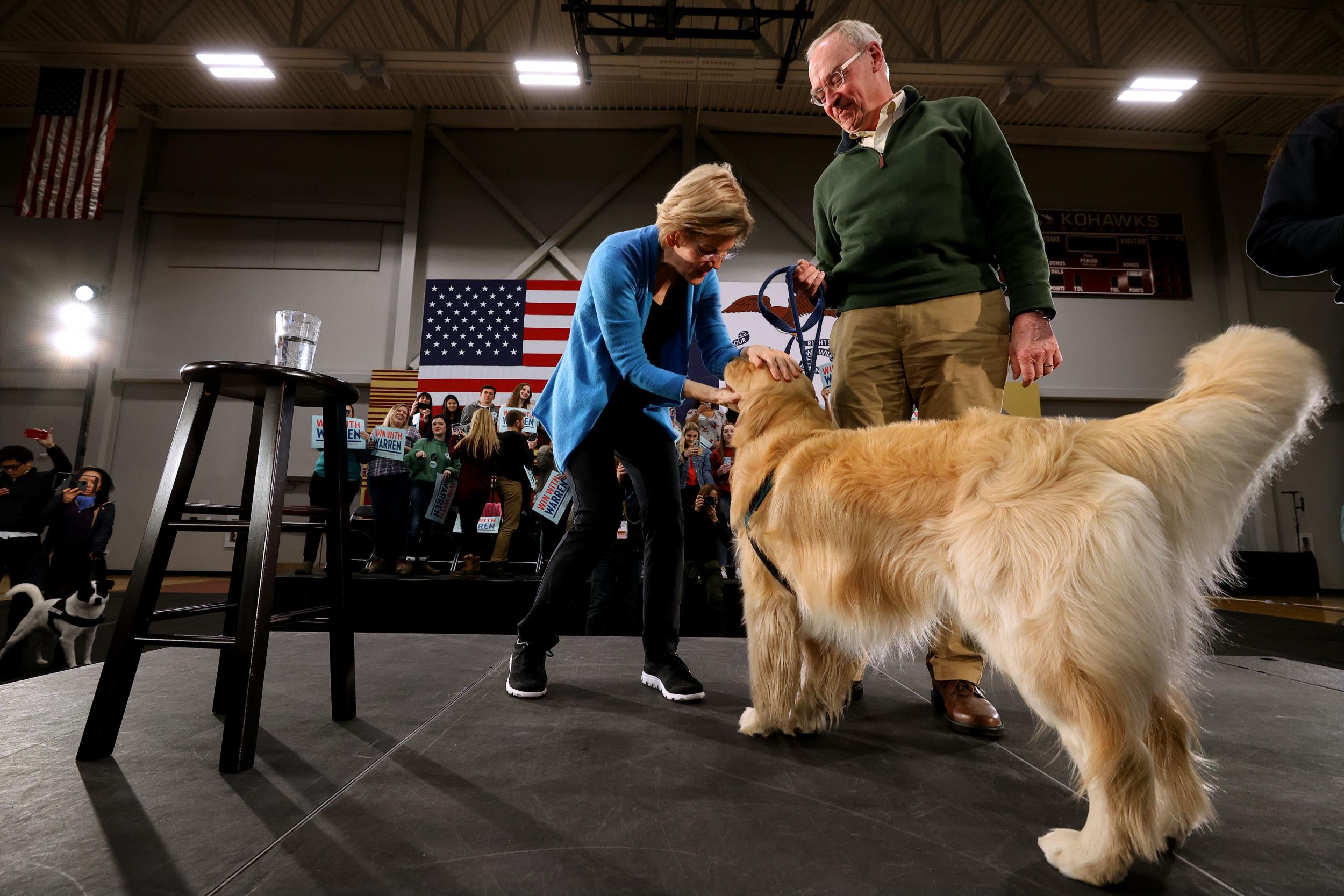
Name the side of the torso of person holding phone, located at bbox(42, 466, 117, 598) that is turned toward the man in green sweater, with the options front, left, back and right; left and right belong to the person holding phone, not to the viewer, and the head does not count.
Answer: front

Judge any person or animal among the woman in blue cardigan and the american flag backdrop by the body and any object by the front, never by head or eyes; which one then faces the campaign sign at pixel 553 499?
the american flag backdrop

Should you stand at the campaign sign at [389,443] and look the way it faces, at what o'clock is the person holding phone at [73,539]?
The person holding phone is roughly at 3 o'clock from the campaign sign.

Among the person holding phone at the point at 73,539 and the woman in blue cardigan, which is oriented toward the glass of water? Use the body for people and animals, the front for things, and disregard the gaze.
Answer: the person holding phone

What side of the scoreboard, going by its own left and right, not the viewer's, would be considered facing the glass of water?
front

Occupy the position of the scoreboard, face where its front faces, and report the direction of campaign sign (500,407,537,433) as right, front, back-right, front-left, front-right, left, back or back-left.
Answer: front-right

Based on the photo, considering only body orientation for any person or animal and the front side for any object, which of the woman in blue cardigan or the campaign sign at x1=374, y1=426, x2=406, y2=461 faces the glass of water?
the campaign sign
